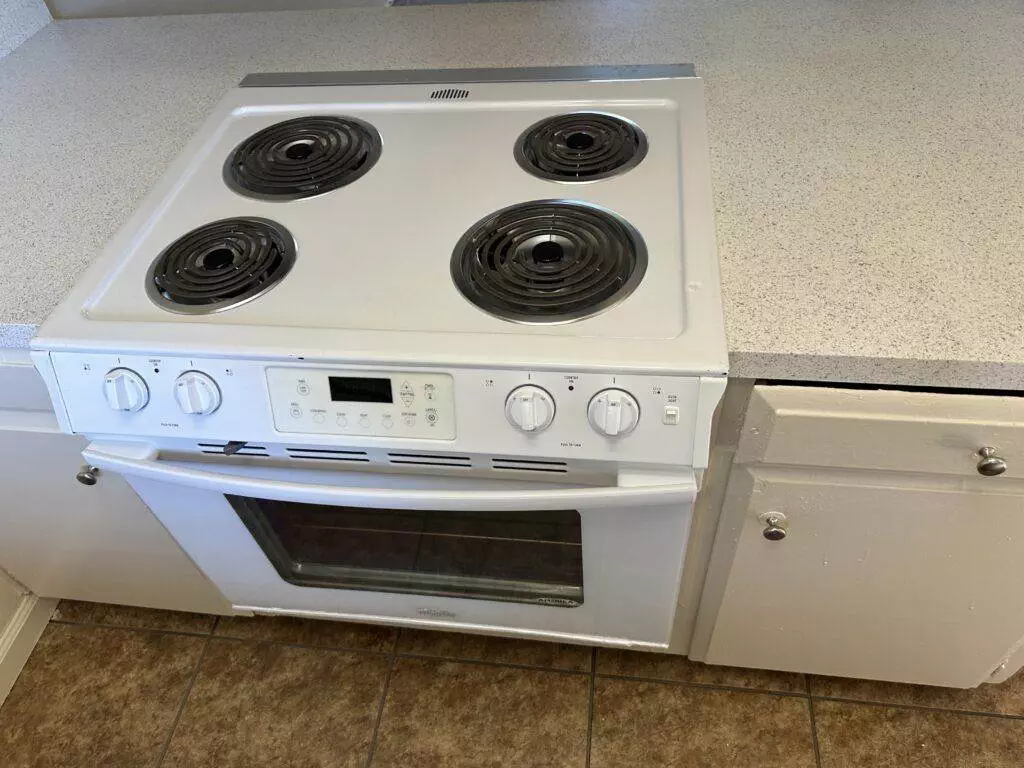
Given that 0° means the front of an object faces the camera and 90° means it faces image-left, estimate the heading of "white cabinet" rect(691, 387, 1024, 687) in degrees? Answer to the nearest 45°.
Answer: approximately 0°

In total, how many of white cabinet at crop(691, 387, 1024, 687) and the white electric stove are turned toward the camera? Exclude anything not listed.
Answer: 2

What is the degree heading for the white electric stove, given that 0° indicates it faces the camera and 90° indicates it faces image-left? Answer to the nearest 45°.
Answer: approximately 0°
